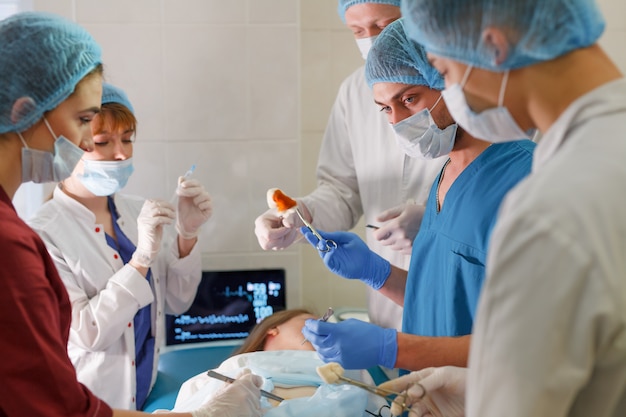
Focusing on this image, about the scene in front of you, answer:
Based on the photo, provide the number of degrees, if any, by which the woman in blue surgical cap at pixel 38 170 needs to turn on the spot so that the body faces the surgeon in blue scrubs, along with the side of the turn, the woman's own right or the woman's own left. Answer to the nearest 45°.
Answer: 0° — they already face them

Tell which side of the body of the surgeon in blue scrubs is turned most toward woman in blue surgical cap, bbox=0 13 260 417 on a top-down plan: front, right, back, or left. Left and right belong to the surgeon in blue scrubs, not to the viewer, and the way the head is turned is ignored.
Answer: front

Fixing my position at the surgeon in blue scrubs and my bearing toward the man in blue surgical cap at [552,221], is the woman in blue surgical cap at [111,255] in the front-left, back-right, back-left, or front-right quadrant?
back-right

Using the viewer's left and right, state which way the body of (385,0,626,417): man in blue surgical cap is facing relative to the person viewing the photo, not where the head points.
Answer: facing to the left of the viewer

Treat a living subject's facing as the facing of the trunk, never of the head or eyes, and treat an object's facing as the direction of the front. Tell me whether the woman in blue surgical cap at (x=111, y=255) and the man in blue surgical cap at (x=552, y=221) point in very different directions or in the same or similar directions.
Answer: very different directions

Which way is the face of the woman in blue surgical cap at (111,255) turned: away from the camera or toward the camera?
toward the camera

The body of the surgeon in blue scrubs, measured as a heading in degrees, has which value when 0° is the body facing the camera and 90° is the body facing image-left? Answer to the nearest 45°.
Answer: approximately 45°

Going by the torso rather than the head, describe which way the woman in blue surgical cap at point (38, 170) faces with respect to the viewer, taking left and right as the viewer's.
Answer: facing to the right of the viewer

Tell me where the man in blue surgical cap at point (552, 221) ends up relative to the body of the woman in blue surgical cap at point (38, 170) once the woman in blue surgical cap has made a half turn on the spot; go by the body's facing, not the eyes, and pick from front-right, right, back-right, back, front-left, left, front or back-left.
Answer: back-left

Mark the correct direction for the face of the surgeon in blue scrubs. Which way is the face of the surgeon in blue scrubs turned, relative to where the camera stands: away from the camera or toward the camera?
toward the camera

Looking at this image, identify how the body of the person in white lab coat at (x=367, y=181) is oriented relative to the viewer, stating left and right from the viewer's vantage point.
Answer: facing the viewer and to the left of the viewer

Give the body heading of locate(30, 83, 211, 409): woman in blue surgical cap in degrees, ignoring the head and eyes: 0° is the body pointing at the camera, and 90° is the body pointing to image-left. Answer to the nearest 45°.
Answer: approximately 315°

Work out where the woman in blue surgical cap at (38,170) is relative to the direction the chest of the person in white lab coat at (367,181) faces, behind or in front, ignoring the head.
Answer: in front

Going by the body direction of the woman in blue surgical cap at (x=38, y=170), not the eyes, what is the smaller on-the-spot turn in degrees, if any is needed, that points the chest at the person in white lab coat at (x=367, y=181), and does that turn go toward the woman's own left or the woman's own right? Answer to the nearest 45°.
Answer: approximately 45° to the woman's own left

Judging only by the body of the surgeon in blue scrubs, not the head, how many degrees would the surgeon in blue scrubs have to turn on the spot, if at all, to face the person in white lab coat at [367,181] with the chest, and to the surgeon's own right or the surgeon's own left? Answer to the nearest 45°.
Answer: approximately 135° to the surgeon's own right
